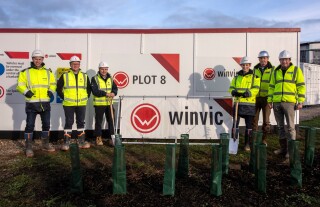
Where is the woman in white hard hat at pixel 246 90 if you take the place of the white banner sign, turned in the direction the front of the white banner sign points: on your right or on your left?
on your left

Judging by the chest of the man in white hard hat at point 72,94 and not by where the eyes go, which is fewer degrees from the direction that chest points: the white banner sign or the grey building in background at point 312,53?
the white banner sign

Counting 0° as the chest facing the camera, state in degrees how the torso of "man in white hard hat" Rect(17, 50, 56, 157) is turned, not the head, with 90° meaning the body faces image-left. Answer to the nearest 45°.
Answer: approximately 0°

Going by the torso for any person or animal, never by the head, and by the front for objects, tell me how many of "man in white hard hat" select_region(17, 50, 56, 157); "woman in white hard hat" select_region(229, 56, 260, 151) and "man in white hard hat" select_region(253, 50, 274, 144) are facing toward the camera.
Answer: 3

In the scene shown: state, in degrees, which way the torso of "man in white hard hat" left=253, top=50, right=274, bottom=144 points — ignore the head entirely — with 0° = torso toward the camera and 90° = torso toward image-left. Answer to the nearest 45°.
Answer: approximately 0°

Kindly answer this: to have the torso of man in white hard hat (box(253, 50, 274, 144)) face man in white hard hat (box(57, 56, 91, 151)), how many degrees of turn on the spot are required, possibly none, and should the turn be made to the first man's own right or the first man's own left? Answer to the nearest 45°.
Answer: approximately 90° to the first man's own right

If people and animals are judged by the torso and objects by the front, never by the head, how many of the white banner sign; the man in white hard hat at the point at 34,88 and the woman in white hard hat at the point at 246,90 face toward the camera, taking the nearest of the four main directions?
3
